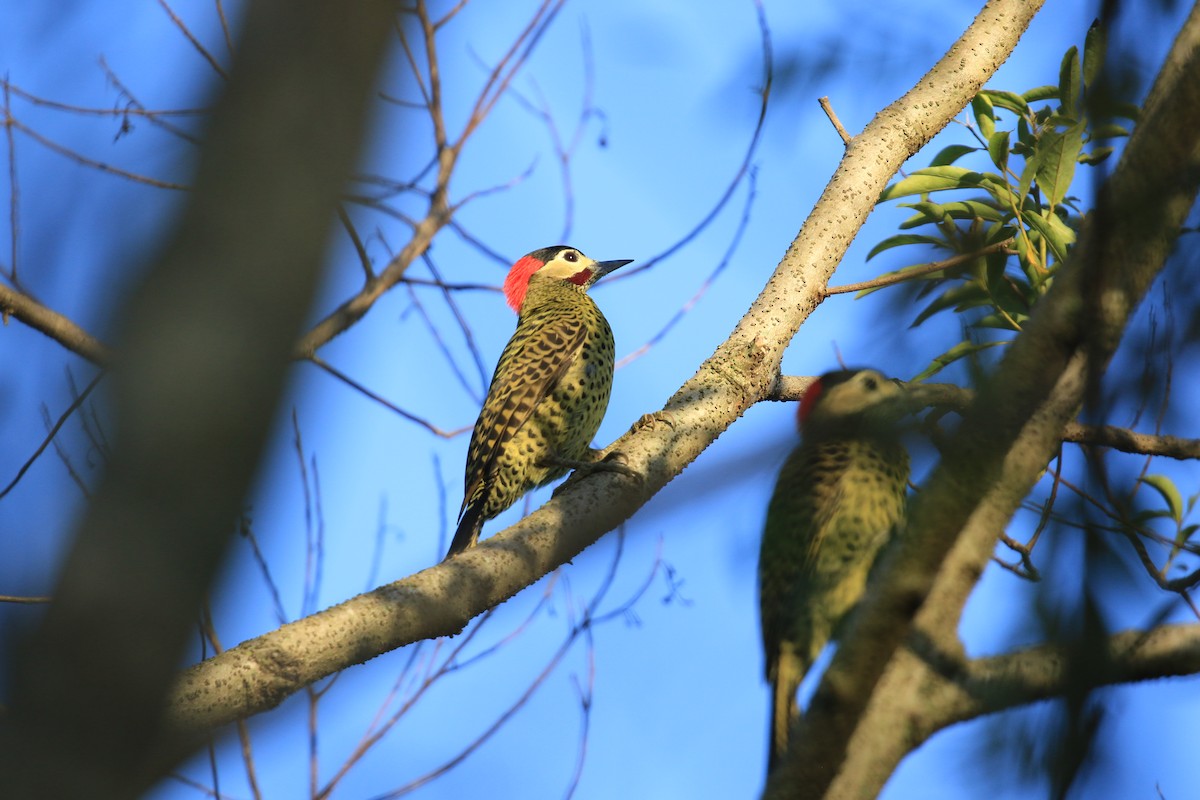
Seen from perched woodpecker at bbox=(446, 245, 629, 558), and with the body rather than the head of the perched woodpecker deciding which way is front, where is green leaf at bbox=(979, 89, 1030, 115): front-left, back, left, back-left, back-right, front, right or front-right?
front-right

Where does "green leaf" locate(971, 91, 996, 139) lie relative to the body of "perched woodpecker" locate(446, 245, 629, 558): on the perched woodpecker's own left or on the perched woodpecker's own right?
on the perched woodpecker's own right

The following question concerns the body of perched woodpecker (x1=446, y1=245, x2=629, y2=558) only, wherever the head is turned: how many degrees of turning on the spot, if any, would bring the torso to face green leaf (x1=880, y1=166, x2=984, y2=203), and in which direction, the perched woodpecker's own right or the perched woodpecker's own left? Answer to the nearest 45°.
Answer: approximately 45° to the perched woodpecker's own right

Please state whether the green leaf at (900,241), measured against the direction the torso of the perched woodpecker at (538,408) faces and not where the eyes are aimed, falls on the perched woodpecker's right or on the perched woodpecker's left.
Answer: on the perched woodpecker's right

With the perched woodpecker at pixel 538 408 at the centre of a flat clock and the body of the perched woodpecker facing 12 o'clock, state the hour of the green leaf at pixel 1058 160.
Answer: The green leaf is roughly at 2 o'clock from the perched woodpecker.

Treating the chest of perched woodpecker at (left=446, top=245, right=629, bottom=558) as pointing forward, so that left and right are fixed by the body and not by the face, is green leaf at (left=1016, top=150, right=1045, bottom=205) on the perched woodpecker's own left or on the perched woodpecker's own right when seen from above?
on the perched woodpecker's own right
